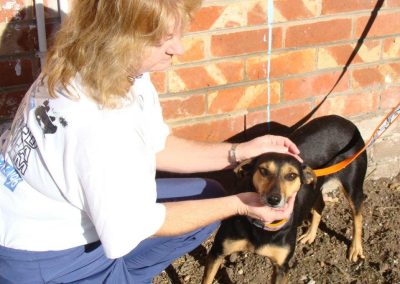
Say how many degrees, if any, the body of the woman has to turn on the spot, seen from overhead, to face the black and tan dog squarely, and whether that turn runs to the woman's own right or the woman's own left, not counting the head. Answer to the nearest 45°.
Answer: approximately 45° to the woman's own left

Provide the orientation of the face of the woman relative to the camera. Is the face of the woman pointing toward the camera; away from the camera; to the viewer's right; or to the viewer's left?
to the viewer's right

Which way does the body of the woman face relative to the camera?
to the viewer's right

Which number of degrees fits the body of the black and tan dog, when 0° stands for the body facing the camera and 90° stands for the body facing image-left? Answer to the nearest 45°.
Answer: approximately 45°

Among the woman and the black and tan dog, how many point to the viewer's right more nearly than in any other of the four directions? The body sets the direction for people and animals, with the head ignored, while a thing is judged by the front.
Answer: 1

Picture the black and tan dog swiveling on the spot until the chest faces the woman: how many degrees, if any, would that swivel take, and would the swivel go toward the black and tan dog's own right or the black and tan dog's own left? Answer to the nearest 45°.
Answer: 0° — it already faces them
